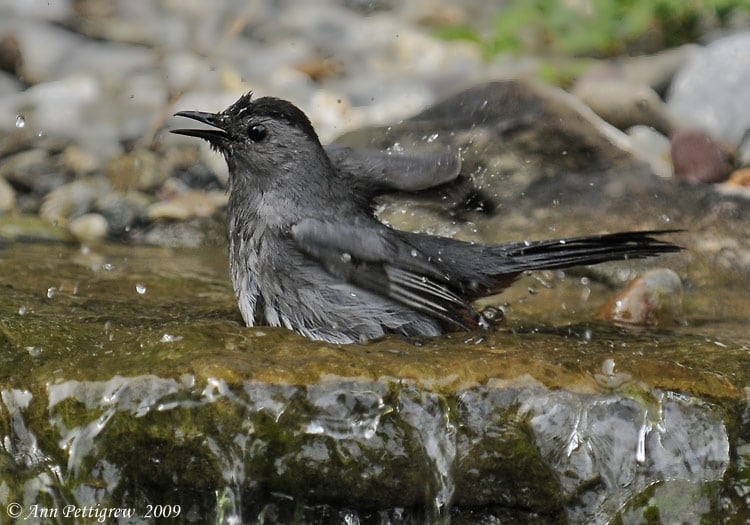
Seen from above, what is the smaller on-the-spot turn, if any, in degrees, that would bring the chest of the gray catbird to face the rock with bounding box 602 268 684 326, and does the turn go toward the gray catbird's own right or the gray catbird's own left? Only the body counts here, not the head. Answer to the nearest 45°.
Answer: approximately 180°

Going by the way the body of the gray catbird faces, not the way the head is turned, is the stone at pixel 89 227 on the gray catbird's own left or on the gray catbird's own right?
on the gray catbird's own right

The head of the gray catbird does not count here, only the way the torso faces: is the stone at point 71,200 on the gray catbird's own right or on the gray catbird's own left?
on the gray catbird's own right

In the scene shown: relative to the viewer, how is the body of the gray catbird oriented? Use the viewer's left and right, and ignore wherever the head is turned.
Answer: facing to the left of the viewer

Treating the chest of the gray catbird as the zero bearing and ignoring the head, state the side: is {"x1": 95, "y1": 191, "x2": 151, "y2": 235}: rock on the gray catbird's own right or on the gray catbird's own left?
on the gray catbird's own right

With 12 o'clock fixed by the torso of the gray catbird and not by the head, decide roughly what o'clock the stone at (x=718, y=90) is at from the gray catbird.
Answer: The stone is roughly at 4 o'clock from the gray catbird.

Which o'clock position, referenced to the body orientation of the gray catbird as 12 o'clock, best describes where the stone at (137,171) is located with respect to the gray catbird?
The stone is roughly at 2 o'clock from the gray catbird.
